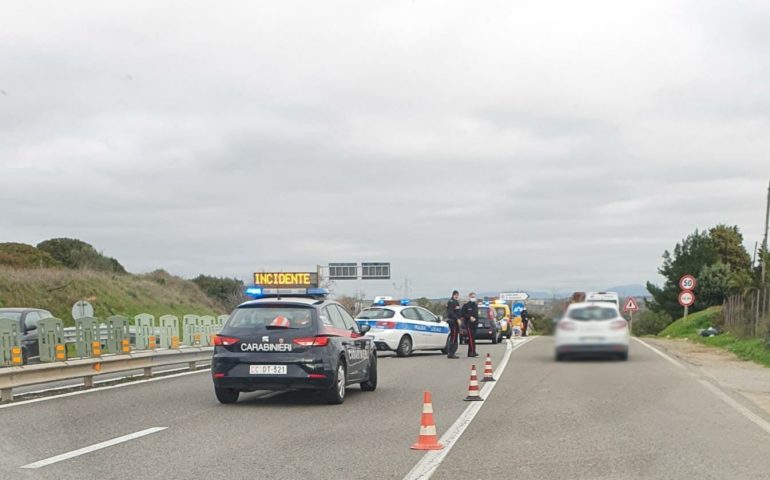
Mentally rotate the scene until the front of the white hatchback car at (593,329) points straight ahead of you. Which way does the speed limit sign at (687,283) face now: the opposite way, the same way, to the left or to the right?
the opposite way

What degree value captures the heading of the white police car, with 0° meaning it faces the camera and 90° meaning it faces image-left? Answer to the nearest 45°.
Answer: approximately 225°

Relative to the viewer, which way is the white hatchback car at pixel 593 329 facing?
away from the camera

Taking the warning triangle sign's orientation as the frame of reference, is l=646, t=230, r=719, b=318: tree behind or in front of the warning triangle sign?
behind

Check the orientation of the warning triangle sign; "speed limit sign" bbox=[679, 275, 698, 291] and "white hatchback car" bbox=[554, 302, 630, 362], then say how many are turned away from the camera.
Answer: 1

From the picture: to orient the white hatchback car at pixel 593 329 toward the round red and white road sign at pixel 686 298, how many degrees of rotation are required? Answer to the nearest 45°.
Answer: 0° — it already faces it
